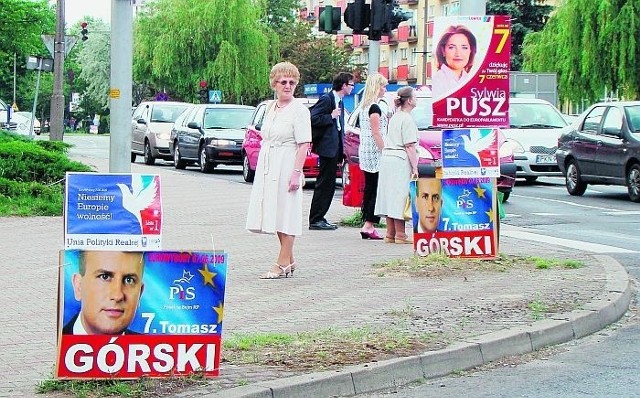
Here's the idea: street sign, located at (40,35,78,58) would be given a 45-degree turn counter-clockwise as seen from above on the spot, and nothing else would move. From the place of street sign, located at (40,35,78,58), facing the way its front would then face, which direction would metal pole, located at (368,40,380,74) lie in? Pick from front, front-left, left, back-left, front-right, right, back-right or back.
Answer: back-left

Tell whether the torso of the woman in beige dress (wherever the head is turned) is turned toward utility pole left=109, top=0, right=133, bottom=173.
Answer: no

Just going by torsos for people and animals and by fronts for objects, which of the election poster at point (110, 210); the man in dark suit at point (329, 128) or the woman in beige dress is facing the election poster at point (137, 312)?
the election poster at point (110, 210)

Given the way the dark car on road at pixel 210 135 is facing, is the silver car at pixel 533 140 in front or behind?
in front

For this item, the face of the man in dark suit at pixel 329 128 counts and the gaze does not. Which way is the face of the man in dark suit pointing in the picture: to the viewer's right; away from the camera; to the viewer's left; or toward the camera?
to the viewer's right

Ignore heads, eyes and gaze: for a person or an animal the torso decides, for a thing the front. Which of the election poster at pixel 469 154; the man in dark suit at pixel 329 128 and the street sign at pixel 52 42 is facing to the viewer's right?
the man in dark suit

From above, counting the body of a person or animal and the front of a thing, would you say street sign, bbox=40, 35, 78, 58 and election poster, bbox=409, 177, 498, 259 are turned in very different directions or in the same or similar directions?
very different directions

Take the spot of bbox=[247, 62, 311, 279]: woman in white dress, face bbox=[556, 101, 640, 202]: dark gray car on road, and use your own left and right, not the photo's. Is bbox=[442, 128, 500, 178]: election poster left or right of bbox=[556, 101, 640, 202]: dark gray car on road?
right

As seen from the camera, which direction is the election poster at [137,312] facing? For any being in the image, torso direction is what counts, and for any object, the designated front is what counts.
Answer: toward the camera

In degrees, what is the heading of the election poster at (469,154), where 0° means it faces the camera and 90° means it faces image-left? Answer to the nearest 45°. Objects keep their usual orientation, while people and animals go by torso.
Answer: approximately 0°

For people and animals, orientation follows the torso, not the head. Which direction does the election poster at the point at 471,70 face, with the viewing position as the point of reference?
facing the viewer

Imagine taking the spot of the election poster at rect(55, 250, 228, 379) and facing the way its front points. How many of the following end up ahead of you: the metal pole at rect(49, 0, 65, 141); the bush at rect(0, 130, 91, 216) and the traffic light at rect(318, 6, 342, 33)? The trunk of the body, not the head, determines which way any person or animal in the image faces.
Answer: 0

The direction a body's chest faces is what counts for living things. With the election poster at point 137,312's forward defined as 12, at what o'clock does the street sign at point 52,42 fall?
The street sign is roughly at 6 o'clock from the election poster.

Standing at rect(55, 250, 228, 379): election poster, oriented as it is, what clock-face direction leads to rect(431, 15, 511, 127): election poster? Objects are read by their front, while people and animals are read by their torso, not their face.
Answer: rect(431, 15, 511, 127): election poster is roughly at 7 o'clock from rect(55, 250, 228, 379): election poster.

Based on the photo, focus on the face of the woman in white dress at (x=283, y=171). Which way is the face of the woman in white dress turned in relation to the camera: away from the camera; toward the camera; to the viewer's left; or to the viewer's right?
toward the camera

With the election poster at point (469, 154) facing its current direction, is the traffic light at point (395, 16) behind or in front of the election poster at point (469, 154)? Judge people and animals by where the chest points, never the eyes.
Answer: behind

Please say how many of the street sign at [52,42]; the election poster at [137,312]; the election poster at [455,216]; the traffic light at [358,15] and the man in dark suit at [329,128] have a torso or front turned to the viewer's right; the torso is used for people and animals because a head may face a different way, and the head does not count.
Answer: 1

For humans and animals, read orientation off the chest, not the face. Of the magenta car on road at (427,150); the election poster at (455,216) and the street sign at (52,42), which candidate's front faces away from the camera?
the street sign

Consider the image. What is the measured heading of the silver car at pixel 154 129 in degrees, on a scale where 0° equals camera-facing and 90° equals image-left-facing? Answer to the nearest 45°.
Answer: approximately 315°

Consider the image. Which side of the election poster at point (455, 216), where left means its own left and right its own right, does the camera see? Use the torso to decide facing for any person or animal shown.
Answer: front
